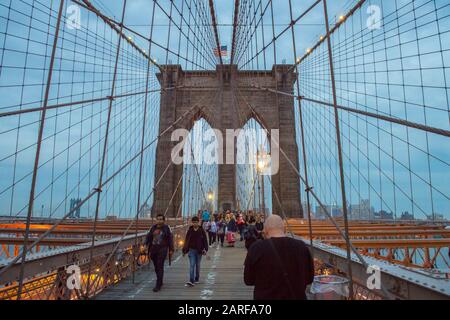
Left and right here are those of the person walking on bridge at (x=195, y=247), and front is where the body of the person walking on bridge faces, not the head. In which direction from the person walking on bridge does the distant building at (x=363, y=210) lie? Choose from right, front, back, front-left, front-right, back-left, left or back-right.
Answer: back-left

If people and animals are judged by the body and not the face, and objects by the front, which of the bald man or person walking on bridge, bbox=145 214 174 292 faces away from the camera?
the bald man

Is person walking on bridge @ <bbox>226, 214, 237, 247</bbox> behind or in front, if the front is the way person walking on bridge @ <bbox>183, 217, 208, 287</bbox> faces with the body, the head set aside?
behind

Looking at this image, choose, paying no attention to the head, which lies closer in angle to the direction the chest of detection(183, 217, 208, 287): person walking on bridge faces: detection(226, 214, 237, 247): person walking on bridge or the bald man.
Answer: the bald man

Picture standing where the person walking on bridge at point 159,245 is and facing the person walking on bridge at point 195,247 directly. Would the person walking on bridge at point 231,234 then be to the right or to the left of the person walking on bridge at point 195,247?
left

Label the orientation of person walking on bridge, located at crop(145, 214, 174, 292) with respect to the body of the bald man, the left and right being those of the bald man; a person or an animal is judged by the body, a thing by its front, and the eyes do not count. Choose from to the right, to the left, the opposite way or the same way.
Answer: the opposite way

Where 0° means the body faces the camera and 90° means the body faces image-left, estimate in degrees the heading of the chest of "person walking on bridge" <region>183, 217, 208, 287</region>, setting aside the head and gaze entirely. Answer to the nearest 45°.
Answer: approximately 0°

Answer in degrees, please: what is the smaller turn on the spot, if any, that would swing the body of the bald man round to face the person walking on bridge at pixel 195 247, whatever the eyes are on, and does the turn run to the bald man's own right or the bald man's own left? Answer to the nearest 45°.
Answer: approximately 45° to the bald man's own left

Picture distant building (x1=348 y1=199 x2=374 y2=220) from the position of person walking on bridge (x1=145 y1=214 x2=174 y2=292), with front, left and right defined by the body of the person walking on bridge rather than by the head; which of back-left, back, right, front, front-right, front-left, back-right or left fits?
back-left

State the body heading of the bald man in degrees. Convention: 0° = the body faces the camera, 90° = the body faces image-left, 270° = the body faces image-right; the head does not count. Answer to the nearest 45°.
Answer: approximately 180°

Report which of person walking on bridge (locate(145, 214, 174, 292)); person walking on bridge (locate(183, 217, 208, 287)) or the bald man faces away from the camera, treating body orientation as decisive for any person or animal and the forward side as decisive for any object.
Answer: the bald man

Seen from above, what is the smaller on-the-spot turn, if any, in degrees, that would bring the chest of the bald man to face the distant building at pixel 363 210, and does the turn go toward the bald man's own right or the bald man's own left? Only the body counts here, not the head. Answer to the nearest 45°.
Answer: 0° — they already face it
